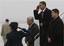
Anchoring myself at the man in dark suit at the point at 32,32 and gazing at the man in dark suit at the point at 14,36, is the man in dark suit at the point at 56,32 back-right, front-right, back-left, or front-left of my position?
back-left

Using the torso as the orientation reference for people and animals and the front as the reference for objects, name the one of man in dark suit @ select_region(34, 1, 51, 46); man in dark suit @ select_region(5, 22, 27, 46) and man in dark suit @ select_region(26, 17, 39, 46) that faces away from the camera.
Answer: man in dark suit @ select_region(5, 22, 27, 46)

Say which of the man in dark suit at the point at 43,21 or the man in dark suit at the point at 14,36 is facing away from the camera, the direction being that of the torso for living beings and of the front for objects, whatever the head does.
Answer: the man in dark suit at the point at 14,36

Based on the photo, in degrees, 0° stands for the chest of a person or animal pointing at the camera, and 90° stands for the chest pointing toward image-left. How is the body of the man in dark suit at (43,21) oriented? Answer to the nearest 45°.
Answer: approximately 45°

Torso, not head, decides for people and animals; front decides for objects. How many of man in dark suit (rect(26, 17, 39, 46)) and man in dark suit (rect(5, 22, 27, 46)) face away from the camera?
1

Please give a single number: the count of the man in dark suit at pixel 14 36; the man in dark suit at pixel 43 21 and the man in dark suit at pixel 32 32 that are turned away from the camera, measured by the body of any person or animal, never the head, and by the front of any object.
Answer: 1

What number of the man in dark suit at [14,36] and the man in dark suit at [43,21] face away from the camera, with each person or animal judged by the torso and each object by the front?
1

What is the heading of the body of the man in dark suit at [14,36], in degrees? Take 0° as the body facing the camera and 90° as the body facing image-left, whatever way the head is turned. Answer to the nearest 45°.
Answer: approximately 180°
